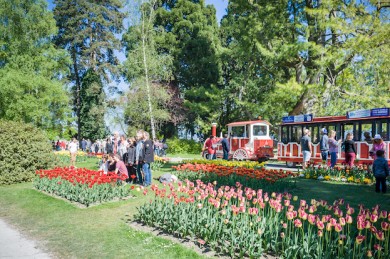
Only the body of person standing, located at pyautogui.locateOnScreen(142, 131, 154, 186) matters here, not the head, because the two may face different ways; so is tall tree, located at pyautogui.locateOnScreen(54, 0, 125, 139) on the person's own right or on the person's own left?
on the person's own right

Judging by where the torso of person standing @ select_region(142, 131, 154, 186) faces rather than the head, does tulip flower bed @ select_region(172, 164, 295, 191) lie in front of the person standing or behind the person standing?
behind

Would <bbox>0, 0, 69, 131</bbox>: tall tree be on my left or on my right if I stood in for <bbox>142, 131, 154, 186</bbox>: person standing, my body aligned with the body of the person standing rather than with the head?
on my right

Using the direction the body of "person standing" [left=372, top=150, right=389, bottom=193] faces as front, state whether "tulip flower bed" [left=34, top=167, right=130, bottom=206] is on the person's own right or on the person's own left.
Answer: on the person's own left

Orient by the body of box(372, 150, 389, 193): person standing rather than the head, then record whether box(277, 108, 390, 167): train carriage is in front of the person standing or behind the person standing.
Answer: in front

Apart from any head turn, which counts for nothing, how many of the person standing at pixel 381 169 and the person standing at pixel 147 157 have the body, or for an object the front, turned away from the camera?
1

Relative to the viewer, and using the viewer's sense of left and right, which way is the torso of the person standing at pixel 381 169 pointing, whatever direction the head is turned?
facing away from the viewer

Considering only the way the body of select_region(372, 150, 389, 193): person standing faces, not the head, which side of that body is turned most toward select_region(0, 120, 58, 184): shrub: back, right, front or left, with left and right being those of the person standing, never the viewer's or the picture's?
left

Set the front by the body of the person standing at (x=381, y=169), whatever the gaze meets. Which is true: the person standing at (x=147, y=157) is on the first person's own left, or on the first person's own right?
on the first person's own left
